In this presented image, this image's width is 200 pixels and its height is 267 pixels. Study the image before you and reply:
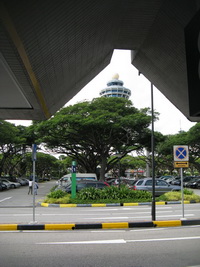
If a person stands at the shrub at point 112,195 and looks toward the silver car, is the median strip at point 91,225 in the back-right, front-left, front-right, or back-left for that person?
back-right

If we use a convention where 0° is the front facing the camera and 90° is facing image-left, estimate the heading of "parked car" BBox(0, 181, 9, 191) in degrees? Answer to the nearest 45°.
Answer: approximately 270°

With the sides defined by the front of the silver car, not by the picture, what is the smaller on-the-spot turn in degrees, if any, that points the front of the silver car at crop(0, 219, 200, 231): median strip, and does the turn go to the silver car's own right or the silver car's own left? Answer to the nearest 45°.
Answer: approximately 90° to the silver car's own right

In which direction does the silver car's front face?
to the viewer's right

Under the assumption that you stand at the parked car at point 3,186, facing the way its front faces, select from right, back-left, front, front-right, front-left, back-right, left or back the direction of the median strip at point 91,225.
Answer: right
